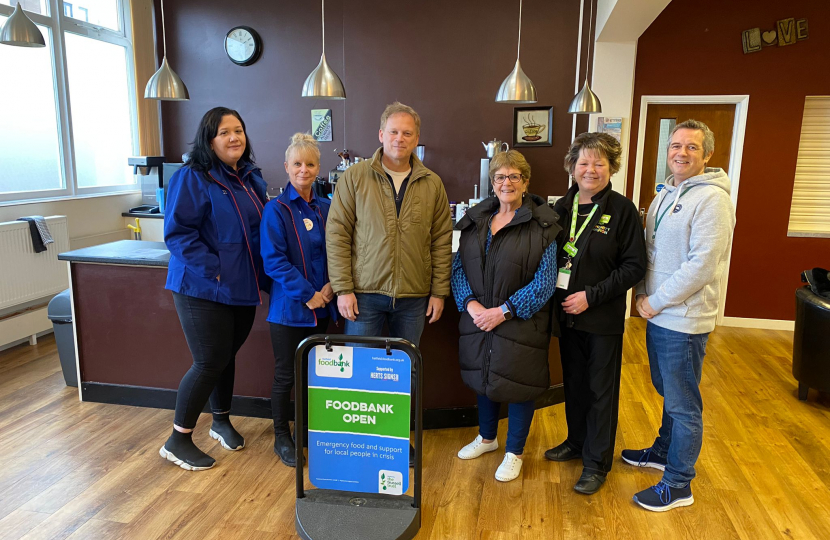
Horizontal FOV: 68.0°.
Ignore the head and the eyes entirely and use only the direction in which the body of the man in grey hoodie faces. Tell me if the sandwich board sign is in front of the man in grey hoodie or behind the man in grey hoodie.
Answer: in front

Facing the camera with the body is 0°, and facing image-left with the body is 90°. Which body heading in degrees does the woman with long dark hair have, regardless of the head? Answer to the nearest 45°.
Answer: approximately 315°

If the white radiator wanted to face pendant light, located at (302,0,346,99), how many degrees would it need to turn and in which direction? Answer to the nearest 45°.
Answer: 0° — it already faces it

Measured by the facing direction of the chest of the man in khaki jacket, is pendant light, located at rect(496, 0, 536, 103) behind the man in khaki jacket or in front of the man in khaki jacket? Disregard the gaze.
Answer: behind

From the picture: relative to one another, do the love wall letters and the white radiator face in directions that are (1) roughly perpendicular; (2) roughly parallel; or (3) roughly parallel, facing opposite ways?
roughly perpendicular

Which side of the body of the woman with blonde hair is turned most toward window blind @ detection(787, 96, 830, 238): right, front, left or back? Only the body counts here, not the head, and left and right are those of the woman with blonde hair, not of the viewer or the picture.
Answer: left

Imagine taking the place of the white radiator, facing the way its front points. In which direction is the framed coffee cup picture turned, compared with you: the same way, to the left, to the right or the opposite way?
to the right

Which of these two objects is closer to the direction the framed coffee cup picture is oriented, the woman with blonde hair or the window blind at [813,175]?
the woman with blonde hair

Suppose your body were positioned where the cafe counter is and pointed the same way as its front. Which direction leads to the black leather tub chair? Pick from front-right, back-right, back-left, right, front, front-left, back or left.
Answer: left
